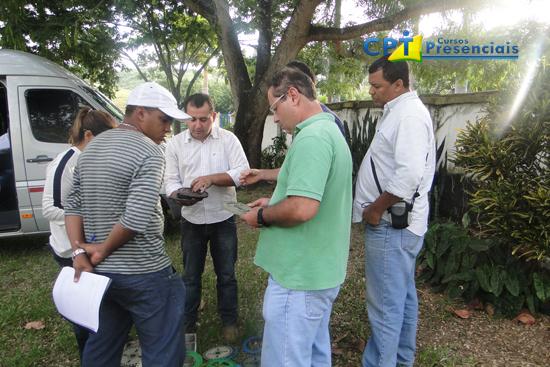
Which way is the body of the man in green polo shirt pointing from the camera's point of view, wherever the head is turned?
to the viewer's left

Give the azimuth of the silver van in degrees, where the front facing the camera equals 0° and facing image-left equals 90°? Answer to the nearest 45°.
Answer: approximately 270°

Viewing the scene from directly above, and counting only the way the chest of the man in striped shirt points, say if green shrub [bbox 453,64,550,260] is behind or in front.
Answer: in front

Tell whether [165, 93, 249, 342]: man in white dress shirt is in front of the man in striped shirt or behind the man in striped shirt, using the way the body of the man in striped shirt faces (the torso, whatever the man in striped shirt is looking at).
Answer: in front

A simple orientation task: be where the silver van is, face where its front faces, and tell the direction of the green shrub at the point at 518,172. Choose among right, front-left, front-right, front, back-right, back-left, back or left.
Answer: front-right

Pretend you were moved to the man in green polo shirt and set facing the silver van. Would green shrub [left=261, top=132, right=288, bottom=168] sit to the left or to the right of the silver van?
right

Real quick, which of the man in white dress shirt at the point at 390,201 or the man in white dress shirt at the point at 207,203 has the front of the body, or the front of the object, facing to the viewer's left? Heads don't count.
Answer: the man in white dress shirt at the point at 390,201

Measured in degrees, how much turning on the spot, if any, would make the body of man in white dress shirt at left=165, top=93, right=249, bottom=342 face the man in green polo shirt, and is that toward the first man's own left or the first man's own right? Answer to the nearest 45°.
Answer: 0° — they already face them

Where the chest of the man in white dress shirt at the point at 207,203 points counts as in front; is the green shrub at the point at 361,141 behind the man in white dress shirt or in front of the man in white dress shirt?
behind

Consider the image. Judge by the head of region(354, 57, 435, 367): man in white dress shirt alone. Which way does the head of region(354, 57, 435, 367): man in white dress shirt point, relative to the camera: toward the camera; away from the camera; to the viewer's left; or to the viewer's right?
to the viewer's left

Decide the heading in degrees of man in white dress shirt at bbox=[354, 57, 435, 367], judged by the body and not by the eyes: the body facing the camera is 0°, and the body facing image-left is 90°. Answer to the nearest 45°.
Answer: approximately 90°

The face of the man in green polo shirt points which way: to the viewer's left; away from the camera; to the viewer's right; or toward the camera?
to the viewer's left

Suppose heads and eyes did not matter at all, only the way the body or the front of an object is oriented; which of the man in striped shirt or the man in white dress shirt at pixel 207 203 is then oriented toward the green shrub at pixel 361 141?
the man in striped shirt
